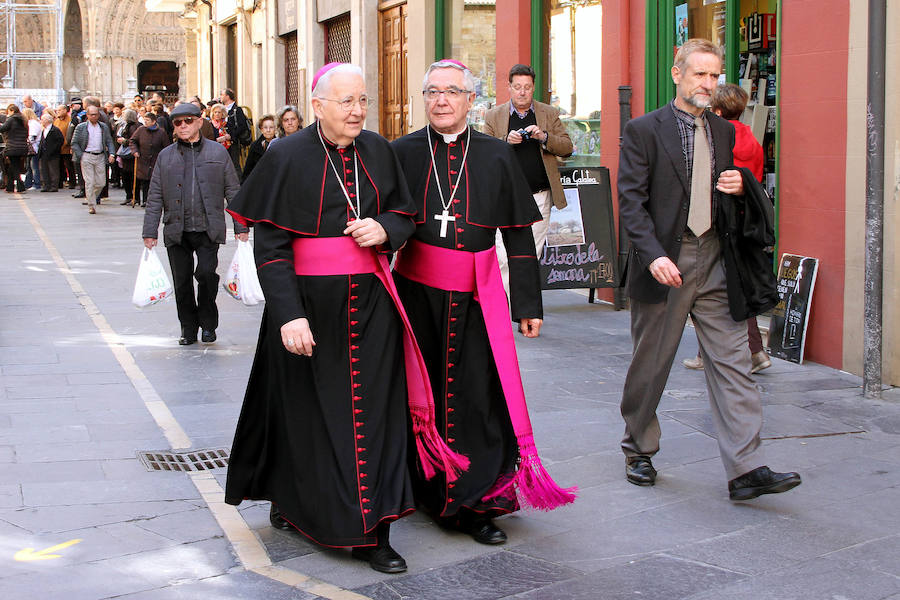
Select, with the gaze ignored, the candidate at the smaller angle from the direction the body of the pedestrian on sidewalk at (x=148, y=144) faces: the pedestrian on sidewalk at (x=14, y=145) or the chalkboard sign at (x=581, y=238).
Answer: the chalkboard sign
